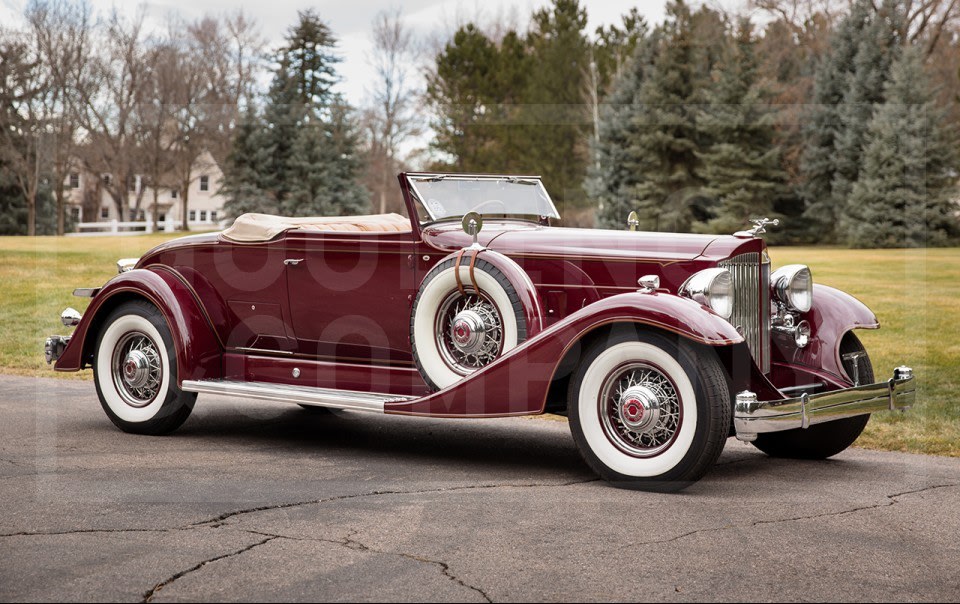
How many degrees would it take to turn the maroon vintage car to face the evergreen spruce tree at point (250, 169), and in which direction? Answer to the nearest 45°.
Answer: approximately 135° to its left

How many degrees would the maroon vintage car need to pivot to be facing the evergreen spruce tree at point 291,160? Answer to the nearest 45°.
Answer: approximately 135° to its left

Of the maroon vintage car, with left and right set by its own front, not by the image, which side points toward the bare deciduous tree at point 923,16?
left

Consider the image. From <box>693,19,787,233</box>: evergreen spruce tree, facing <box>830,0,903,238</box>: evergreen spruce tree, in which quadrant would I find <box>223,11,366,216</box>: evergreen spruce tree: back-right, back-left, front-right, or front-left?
back-left

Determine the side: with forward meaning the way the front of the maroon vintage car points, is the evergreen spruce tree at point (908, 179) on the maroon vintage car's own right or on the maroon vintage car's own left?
on the maroon vintage car's own left

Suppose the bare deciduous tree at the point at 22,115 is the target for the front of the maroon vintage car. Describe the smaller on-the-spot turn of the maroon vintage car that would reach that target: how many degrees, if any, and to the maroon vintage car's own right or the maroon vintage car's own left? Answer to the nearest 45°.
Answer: approximately 180°

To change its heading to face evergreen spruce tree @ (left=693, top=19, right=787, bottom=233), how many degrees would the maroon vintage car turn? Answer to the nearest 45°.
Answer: approximately 135° to its left

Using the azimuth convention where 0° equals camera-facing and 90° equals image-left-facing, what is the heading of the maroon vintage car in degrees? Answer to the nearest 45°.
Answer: approximately 315°

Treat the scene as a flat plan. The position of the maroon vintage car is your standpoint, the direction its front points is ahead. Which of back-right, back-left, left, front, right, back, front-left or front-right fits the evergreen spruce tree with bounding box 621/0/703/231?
back-left

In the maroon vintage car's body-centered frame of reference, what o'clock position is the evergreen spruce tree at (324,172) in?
The evergreen spruce tree is roughly at 7 o'clock from the maroon vintage car.

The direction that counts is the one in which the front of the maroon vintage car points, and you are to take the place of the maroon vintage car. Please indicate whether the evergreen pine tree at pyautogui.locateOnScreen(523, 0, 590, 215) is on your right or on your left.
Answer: on your left
